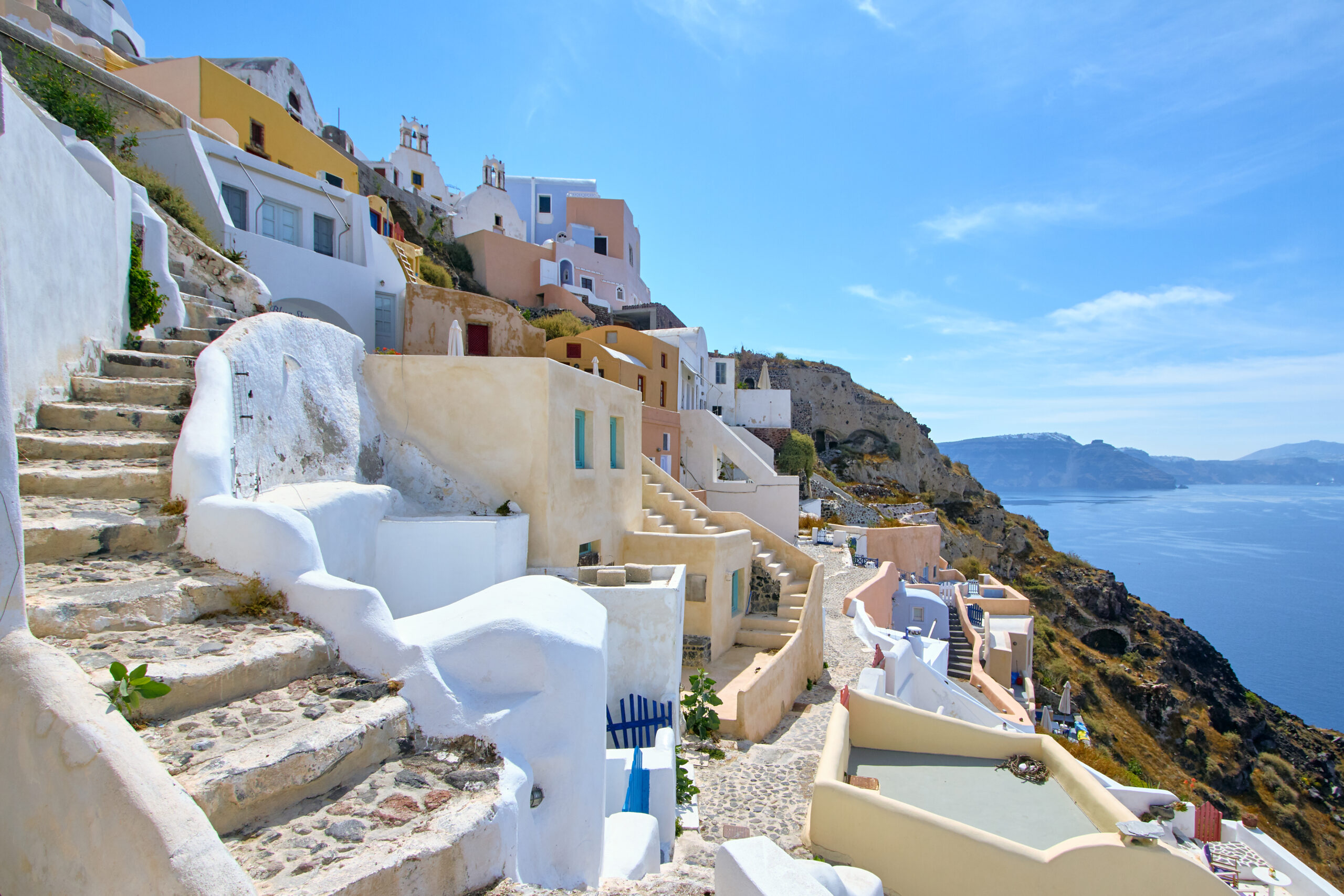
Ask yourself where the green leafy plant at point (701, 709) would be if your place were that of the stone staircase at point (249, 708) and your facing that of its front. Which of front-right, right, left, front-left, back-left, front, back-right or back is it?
back-left

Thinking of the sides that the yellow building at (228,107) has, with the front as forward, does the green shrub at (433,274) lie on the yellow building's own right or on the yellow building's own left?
on the yellow building's own left

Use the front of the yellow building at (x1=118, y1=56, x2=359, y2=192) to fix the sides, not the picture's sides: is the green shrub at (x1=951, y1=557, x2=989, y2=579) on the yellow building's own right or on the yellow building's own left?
on the yellow building's own left

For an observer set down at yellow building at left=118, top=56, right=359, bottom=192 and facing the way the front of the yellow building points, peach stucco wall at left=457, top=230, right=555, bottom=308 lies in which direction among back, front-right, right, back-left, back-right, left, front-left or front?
left

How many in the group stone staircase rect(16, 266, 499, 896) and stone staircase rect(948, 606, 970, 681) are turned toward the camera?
2

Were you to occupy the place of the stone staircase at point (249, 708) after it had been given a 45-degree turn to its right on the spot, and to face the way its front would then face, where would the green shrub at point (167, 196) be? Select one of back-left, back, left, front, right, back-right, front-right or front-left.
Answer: back-right

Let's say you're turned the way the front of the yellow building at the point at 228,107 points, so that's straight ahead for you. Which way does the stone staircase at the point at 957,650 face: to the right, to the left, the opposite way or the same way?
to the right

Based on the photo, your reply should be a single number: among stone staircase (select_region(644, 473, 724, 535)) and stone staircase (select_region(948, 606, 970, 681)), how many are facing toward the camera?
1

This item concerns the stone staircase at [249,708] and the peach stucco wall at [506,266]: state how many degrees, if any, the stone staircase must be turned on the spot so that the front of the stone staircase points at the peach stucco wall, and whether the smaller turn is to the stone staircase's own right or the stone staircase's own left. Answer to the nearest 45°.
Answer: approximately 180°

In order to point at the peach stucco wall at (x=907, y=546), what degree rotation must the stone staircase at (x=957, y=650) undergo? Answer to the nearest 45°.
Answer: approximately 180°
